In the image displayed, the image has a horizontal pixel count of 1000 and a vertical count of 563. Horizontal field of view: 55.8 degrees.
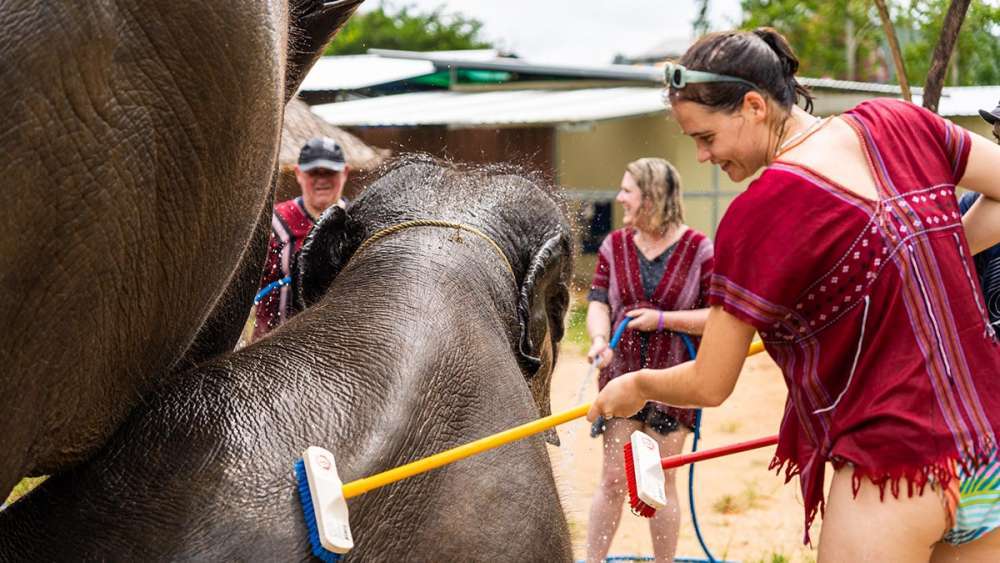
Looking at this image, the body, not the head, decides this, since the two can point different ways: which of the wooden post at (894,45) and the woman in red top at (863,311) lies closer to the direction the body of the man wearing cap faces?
the woman in red top

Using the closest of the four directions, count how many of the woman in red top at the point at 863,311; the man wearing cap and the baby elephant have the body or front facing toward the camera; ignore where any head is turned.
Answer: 1

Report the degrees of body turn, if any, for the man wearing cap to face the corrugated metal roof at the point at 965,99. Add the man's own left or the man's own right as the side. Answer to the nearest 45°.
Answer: approximately 135° to the man's own left

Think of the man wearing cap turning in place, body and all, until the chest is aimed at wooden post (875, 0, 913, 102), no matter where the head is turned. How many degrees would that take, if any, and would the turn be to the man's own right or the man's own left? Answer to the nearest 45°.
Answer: approximately 90° to the man's own left

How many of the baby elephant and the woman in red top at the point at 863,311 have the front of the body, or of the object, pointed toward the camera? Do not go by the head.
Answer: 0

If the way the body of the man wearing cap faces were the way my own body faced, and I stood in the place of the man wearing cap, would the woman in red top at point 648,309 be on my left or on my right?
on my left

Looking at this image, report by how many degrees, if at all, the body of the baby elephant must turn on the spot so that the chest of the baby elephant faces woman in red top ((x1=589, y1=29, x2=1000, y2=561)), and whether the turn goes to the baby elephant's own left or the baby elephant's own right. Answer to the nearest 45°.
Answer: approximately 45° to the baby elephant's own right

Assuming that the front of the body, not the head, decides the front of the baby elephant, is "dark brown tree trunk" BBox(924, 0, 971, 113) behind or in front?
in front

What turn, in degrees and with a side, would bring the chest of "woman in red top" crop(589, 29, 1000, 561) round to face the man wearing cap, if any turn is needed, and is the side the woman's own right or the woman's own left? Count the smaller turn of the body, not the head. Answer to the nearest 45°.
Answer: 0° — they already face them

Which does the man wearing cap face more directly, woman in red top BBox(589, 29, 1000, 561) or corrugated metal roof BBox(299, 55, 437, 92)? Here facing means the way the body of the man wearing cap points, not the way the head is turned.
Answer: the woman in red top

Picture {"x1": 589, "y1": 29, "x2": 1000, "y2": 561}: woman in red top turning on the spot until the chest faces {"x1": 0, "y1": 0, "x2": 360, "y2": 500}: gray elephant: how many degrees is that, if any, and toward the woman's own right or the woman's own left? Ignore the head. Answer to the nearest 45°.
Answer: approximately 90° to the woman's own left
